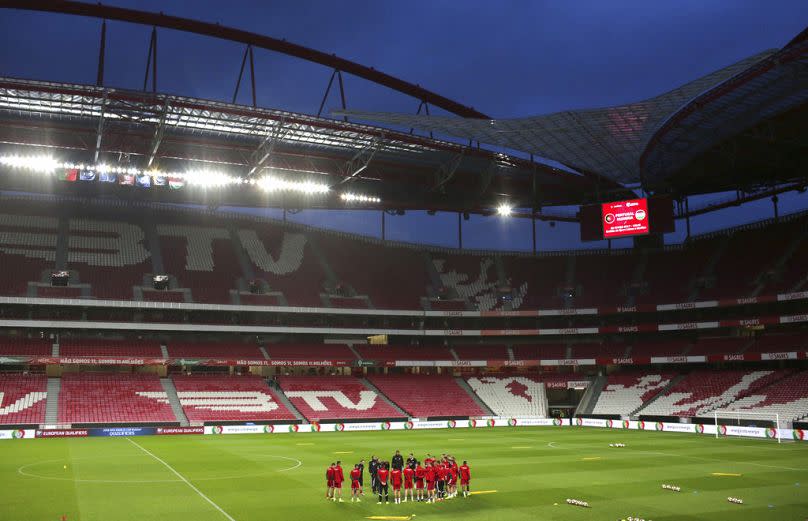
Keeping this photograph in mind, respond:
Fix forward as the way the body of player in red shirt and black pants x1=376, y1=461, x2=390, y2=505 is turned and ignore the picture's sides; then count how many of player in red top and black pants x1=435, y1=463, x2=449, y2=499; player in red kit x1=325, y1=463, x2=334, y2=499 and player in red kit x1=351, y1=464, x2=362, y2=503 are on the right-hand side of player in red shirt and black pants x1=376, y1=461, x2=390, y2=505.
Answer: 1

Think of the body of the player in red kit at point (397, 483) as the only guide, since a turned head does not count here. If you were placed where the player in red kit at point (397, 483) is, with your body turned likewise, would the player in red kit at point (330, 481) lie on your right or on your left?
on your left

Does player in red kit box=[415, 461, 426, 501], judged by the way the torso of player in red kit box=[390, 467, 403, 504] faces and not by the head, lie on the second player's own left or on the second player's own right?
on the second player's own right

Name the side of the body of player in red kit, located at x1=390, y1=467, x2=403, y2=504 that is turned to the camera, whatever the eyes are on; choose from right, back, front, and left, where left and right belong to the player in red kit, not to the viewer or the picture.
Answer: back

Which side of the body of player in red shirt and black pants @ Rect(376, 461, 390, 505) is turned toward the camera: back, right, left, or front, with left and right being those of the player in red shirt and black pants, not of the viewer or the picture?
back

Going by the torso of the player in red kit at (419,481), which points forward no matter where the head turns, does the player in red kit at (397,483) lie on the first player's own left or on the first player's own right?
on the first player's own left

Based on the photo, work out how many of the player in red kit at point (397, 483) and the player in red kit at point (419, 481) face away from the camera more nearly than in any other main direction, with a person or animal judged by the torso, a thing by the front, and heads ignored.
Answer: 2

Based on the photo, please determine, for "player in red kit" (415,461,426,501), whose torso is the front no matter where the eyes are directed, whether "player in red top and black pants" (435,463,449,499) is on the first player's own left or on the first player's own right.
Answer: on the first player's own right

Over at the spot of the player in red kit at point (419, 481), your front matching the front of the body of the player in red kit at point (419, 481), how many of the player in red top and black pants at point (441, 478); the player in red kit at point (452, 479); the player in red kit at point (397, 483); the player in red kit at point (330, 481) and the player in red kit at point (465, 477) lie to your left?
2

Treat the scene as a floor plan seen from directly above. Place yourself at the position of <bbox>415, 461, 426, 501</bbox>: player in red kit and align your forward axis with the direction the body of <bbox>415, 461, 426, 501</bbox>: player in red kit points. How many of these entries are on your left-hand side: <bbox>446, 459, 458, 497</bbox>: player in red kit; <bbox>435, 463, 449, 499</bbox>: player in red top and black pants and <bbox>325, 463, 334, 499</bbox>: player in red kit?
1

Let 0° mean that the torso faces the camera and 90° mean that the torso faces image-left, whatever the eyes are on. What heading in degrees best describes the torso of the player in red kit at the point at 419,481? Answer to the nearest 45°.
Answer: approximately 180°
